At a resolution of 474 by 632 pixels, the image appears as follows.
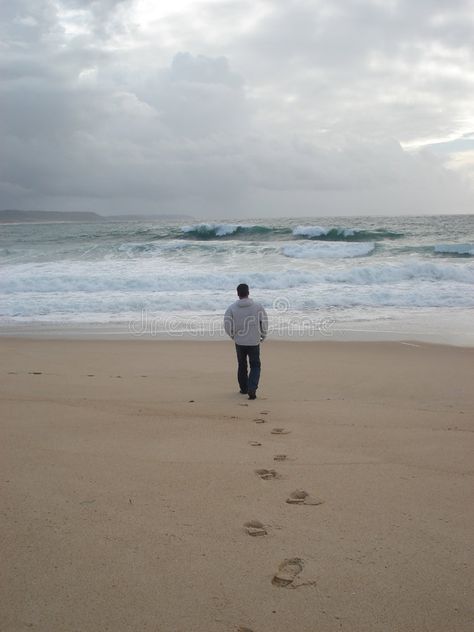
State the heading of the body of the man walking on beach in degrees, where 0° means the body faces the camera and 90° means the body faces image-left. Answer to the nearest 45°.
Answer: approximately 180°
